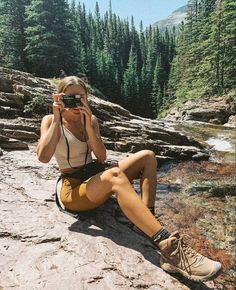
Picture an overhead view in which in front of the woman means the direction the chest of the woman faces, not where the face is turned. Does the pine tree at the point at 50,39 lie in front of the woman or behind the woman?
behind

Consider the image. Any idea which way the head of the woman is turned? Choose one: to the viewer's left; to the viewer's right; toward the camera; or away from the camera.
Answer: toward the camera

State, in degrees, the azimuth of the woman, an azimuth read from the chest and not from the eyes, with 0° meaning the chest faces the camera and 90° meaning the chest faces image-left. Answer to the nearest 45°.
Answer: approximately 315°

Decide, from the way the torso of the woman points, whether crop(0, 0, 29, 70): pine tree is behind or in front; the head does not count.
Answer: behind
